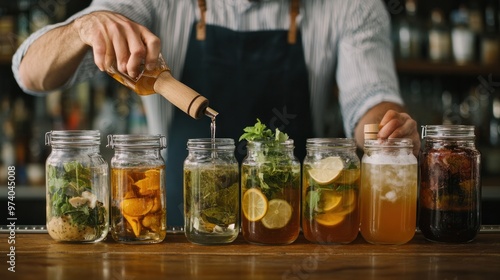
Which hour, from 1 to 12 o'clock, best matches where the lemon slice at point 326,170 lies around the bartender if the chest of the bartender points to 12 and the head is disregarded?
The lemon slice is roughly at 12 o'clock from the bartender.

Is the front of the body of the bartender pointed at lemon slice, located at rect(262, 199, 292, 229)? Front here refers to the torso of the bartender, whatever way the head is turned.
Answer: yes

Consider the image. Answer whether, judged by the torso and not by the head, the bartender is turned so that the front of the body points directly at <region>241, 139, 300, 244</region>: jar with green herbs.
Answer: yes

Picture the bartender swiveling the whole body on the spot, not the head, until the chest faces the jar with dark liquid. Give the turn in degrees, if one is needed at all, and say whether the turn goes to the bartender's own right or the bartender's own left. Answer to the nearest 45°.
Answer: approximately 45° to the bartender's own left

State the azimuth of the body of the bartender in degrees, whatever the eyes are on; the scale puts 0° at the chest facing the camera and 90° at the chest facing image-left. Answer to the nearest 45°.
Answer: approximately 0°

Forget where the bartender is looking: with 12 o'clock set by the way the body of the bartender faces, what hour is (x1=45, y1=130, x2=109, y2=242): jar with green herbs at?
The jar with green herbs is roughly at 1 o'clock from the bartender.

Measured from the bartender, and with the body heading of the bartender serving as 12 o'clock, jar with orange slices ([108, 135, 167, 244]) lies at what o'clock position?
The jar with orange slices is roughly at 1 o'clock from the bartender.

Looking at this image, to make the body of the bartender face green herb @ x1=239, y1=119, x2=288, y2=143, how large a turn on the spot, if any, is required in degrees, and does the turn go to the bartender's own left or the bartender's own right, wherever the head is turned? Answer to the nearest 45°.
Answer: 0° — they already face it

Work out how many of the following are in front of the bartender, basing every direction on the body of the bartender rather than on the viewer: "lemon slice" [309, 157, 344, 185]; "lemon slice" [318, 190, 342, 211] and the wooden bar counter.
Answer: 3

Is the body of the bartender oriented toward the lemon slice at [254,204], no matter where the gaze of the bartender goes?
yes
